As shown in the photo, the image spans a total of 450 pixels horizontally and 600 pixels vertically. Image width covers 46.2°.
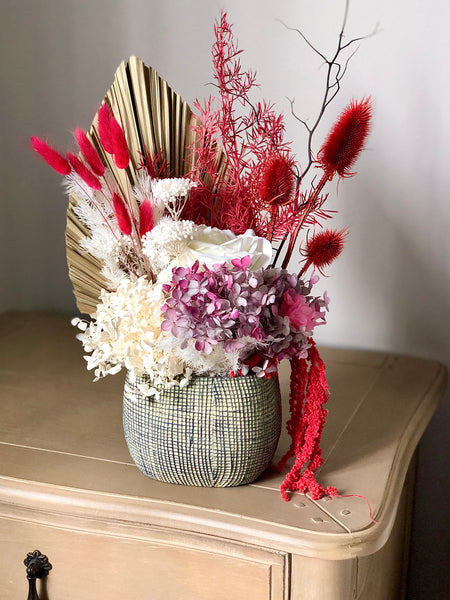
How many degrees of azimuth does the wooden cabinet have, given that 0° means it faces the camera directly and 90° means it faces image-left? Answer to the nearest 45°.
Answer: approximately 45°
